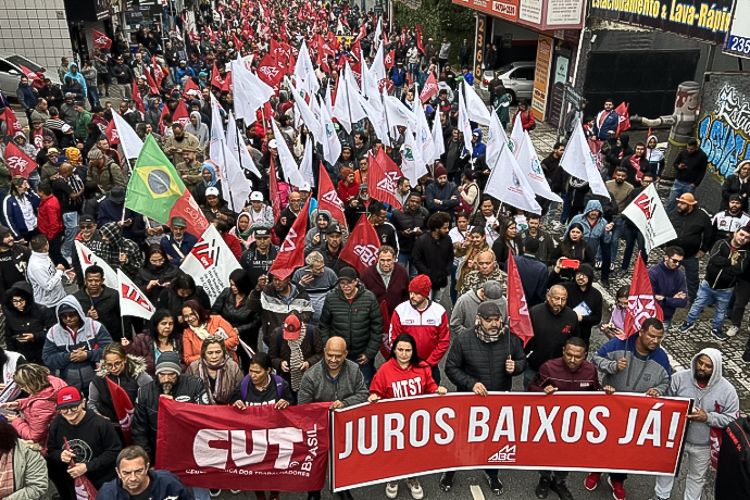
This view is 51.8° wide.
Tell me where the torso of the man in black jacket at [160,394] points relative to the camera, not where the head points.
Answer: toward the camera

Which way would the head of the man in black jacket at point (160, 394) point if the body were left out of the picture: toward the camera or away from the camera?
toward the camera

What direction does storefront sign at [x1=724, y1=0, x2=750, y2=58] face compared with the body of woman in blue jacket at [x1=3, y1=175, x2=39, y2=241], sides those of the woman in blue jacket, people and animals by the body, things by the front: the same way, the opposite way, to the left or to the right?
to the right

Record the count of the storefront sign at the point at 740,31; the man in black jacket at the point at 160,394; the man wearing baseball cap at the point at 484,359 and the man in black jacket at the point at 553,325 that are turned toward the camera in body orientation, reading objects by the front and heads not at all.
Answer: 4

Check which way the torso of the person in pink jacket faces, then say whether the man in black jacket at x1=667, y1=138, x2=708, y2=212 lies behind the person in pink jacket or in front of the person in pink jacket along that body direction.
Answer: behind

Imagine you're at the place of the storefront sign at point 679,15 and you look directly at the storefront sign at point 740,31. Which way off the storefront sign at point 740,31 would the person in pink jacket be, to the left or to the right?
right

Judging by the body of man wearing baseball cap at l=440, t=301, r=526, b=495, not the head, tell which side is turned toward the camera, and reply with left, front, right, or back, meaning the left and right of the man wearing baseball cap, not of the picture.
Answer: front

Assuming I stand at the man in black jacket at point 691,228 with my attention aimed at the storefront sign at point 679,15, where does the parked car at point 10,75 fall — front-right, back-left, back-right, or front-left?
front-left

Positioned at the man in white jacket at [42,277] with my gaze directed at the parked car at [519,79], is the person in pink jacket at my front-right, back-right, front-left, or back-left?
back-right

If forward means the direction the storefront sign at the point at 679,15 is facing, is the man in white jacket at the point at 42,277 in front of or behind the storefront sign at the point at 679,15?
in front

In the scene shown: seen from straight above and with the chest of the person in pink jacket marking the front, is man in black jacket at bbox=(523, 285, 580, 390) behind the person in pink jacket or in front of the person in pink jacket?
behind

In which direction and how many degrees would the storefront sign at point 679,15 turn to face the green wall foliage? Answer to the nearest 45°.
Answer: approximately 90° to its right

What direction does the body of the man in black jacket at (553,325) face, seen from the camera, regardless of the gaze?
toward the camera

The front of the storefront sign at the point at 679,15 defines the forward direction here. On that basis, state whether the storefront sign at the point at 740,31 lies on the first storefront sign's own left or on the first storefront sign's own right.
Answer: on the first storefront sign's own left
